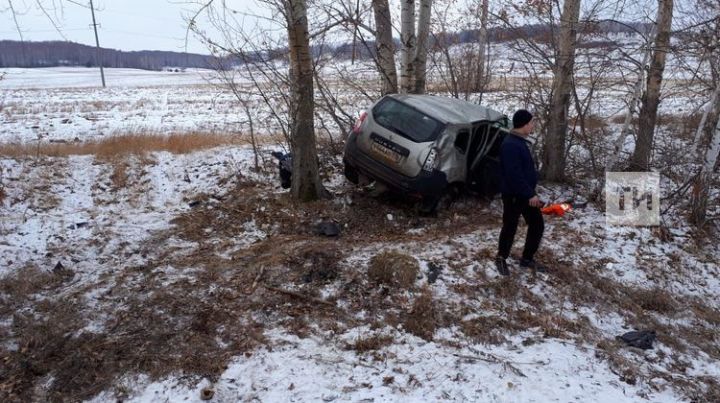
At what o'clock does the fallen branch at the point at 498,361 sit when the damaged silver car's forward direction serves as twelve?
The fallen branch is roughly at 4 o'clock from the damaged silver car.

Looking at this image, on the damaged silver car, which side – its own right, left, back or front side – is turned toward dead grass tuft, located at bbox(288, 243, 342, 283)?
back

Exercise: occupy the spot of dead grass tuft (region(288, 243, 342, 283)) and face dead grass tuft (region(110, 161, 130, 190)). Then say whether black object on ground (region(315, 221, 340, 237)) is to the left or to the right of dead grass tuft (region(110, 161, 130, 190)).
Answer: right

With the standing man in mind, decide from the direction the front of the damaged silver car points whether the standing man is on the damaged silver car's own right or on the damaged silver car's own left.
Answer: on the damaged silver car's own right

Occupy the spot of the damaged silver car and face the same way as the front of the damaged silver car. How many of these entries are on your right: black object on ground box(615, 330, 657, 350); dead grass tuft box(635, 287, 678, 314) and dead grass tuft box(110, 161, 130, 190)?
2

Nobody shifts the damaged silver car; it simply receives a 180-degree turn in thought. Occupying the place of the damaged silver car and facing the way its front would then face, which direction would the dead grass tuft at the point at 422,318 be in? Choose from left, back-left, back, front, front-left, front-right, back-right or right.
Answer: front-left

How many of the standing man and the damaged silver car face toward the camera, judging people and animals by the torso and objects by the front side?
0

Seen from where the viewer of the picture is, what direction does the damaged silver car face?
facing away from the viewer and to the right of the viewer
